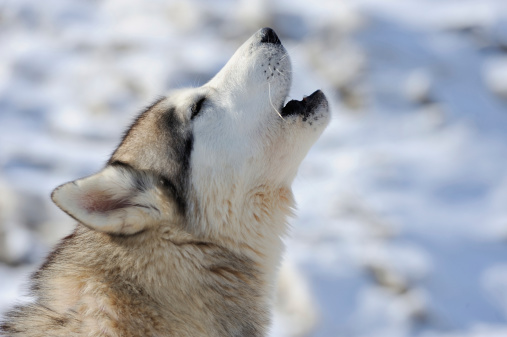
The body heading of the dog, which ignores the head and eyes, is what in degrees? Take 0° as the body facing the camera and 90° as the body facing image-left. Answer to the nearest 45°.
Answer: approximately 270°
